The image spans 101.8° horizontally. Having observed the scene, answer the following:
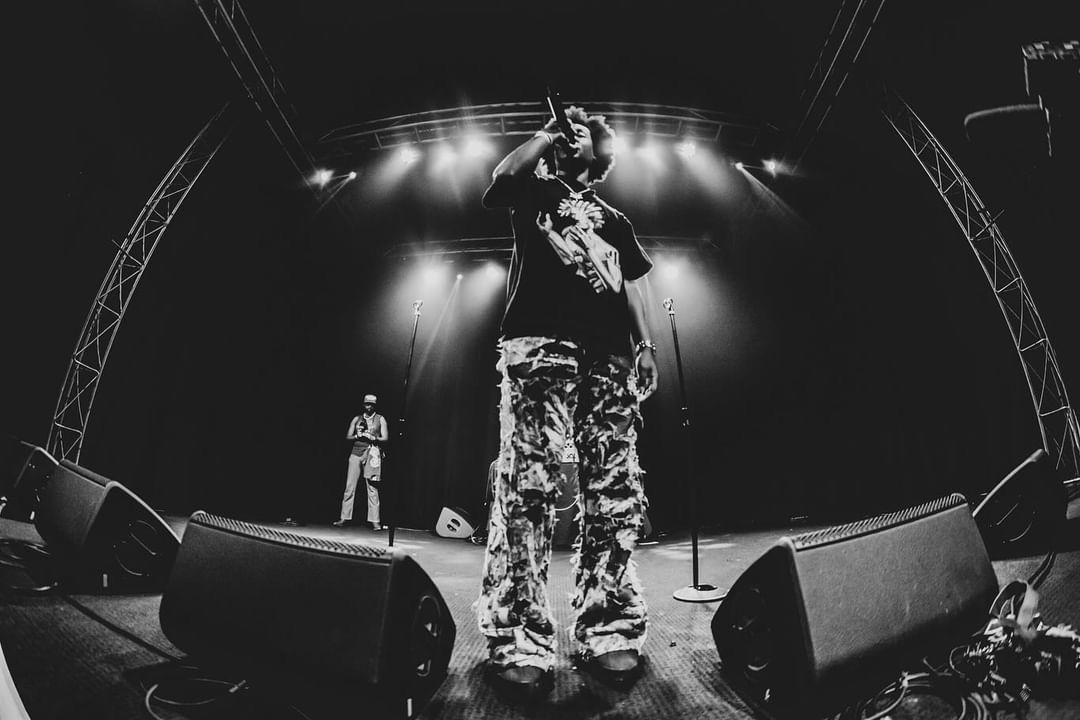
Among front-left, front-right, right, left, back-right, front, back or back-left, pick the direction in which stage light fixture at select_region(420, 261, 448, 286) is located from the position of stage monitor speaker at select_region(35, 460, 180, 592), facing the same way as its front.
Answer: front

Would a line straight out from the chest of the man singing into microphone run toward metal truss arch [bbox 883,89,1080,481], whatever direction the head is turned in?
no

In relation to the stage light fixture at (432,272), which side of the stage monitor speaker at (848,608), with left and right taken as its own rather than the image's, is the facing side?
front

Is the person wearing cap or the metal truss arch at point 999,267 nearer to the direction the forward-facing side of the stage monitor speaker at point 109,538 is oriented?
the person wearing cap

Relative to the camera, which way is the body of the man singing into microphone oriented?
toward the camera

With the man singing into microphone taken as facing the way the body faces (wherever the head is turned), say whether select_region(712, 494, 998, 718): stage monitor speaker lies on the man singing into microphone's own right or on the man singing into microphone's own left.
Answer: on the man singing into microphone's own left

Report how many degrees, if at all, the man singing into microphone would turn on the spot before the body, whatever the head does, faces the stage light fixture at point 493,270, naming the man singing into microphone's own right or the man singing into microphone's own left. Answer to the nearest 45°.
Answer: approximately 180°

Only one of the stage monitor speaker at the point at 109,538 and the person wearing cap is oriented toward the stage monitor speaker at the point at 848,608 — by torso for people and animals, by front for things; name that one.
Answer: the person wearing cap

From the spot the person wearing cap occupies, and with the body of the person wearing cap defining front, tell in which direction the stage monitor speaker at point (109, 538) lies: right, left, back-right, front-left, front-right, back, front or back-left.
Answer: front

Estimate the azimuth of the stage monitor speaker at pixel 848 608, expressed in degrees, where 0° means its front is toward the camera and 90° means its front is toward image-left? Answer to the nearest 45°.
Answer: approximately 135°

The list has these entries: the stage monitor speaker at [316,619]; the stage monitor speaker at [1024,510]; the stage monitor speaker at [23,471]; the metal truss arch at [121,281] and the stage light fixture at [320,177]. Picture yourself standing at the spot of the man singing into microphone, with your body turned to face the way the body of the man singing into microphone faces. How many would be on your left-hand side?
1

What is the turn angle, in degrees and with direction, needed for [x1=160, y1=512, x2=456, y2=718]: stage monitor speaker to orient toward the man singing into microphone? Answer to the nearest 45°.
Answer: approximately 45° to its right

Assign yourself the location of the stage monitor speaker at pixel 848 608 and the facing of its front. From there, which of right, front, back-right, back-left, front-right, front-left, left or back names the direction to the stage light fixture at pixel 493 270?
front

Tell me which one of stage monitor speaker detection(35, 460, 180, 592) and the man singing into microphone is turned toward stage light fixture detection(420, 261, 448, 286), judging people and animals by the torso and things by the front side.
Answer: the stage monitor speaker

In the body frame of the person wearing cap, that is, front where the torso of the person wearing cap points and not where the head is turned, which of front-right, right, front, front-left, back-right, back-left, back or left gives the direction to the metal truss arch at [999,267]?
front-left

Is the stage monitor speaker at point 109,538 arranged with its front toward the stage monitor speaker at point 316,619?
no

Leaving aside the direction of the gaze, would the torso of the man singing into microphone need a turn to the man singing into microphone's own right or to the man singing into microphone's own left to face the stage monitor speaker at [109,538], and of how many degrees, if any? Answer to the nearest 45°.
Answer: approximately 90° to the man singing into microphone's own right

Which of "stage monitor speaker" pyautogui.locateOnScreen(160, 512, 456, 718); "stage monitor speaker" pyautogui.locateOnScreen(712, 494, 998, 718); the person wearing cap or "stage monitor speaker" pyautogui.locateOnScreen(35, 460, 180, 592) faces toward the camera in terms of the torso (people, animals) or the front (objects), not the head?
the person wearing cap

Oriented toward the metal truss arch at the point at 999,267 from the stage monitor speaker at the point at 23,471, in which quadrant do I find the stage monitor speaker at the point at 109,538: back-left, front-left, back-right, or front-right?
front-right

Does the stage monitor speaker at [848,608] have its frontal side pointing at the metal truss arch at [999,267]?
no
